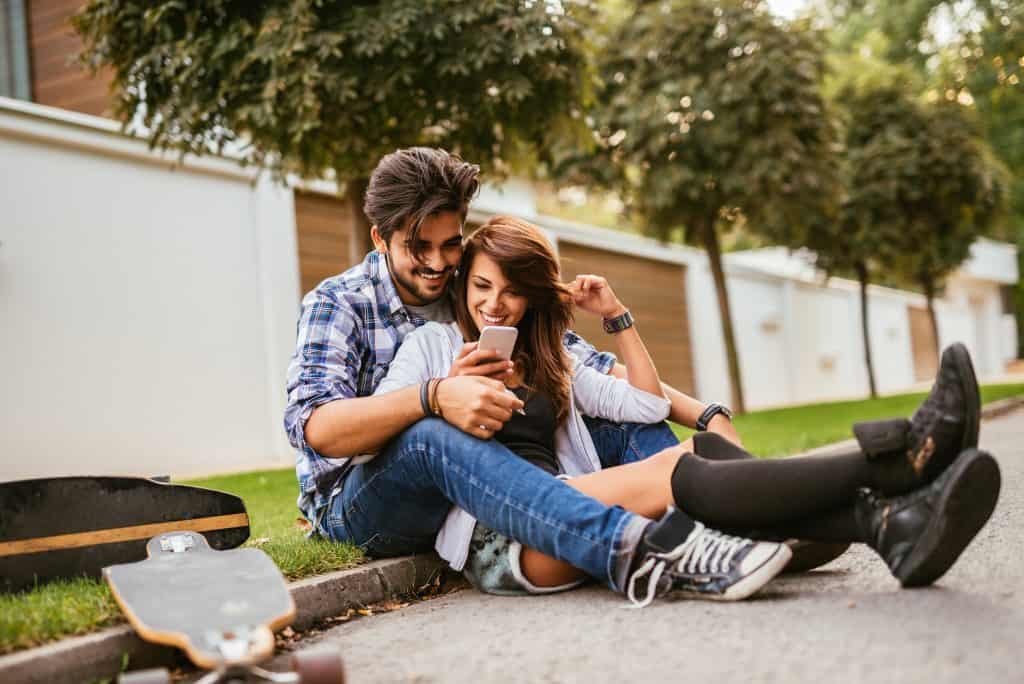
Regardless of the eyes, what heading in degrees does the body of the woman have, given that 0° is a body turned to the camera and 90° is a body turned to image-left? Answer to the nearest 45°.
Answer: approximately 315°

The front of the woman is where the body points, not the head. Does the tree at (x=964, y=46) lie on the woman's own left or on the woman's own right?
on the woman's own left

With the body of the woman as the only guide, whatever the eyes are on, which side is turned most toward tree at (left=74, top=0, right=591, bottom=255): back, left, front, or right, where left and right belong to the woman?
back

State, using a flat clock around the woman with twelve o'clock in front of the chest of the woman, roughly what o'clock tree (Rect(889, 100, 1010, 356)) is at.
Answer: The tree is roughly at 8 o'clock from the woman.

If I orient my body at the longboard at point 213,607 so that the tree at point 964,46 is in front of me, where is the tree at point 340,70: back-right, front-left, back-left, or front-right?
front-left
